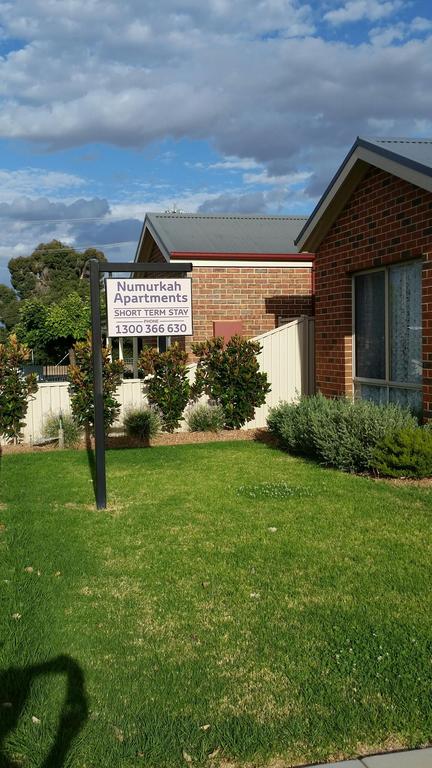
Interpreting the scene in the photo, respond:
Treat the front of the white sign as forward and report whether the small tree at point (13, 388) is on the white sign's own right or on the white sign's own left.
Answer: on the white sign's own right

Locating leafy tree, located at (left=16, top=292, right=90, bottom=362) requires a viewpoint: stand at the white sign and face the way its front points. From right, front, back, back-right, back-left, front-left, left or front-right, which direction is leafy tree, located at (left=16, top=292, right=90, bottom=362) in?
back

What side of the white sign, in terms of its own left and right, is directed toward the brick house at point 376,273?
left

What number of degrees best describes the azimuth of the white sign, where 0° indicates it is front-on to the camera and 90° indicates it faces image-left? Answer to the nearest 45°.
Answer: approximately 0°

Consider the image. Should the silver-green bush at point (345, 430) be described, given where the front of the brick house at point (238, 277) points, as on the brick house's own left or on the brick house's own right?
on the brick house's own left

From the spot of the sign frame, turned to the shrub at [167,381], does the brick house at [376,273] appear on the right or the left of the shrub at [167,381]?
right

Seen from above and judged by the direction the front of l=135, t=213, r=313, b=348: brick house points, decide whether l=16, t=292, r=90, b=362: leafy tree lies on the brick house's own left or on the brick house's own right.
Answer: on the brick house's own right
